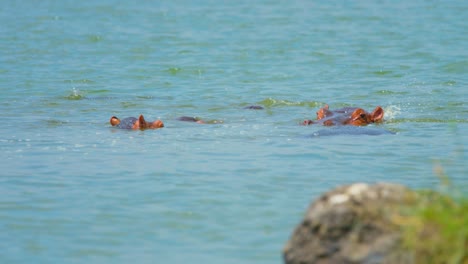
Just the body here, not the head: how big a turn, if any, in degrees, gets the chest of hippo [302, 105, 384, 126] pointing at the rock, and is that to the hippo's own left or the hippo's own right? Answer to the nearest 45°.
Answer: approximately 45° to the hippo's own left

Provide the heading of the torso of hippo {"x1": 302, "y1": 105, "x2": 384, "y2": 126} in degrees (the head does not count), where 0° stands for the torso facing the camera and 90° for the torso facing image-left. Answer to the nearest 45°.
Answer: approximately 45°

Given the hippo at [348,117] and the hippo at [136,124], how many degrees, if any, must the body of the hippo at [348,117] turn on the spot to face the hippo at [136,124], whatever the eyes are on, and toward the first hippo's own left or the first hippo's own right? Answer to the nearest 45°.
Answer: approximately 45° to the first hippo's own right
